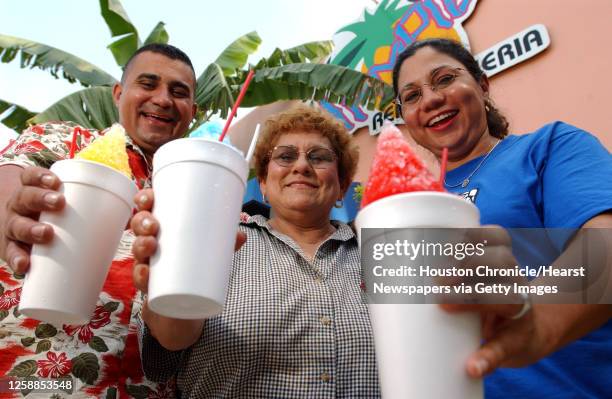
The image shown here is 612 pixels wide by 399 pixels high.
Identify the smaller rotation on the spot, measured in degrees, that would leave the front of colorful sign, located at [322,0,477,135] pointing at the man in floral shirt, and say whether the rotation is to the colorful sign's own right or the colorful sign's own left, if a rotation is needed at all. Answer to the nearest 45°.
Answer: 0° — it already faces them

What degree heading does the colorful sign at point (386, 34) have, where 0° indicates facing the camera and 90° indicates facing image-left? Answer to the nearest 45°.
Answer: approximately 0°

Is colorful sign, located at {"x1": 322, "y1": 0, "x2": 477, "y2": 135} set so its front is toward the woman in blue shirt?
yes

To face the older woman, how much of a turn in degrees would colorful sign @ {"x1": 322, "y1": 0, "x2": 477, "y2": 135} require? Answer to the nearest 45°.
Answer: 0° — it already faces them

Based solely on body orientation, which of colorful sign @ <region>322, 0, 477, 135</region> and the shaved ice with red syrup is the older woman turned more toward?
the shaved ice with red syrup

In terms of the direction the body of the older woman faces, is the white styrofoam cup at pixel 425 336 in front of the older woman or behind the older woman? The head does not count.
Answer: in front

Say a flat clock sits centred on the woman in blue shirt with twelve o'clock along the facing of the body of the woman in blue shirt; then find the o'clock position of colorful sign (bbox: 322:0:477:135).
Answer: The colorful sign is roughly at 4 o'clock from the woman in blue shirt.

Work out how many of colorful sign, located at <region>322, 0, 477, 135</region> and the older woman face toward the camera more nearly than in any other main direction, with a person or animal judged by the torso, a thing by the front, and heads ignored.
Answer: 2

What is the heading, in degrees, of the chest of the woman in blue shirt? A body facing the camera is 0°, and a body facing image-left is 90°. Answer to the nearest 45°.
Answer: approximately 45°
